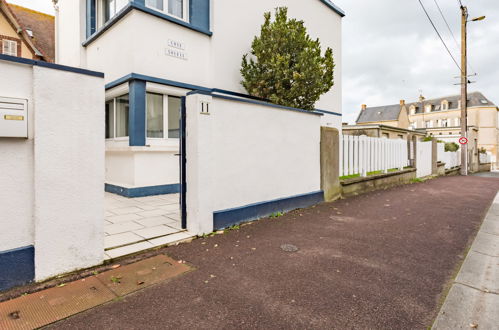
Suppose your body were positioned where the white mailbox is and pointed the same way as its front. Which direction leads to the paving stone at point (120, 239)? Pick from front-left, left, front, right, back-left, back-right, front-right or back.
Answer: back-left

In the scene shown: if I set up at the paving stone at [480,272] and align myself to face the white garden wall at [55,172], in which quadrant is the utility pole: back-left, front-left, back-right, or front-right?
back-right

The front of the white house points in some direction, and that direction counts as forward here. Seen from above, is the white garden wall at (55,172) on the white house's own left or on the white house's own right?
on the white house's own right

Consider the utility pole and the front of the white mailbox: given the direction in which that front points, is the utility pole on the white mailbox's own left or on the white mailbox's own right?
on the white mailbox's own left

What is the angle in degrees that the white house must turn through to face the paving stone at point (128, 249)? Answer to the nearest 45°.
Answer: approximately 45° to its right

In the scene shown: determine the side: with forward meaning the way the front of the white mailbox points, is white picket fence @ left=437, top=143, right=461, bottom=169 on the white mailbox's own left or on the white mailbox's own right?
on the white mailbox's own left

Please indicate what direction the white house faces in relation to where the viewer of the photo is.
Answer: facing the viewer and to the right of the viewer

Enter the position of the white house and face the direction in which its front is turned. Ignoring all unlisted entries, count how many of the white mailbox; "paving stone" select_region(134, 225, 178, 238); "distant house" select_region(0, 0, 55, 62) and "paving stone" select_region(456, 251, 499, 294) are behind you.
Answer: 1

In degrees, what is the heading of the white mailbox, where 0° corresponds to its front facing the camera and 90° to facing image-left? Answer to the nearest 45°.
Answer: approximately 0°

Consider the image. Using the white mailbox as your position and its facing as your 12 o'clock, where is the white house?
The white house is roughly at 7 o'clock from the white mailbox.

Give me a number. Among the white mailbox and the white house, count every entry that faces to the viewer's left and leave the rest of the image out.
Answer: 0
